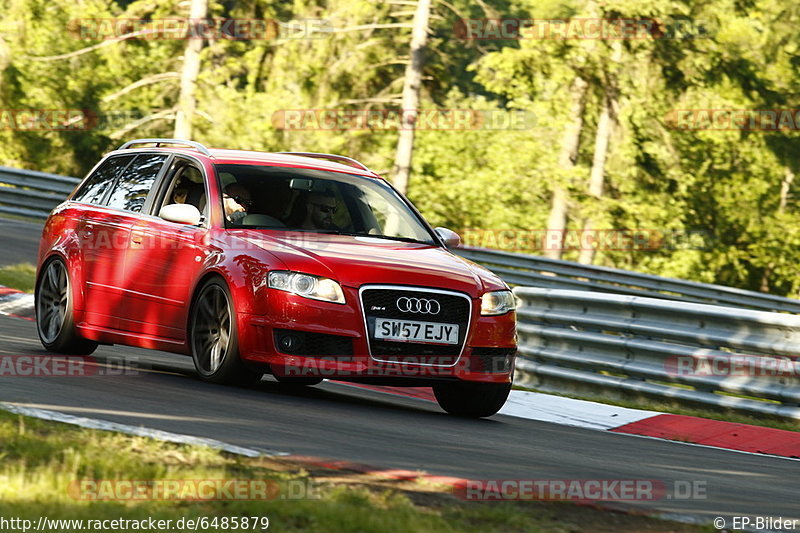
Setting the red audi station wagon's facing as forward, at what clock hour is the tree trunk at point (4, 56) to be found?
The tree trunk is roughly at 7 o'clock from the red audi station wagon.

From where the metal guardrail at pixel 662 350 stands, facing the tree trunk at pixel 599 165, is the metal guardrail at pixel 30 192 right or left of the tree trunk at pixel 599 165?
left

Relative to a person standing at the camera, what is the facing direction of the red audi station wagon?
facing the viewer and to the right of the viewer

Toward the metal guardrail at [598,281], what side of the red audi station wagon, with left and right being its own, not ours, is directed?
left

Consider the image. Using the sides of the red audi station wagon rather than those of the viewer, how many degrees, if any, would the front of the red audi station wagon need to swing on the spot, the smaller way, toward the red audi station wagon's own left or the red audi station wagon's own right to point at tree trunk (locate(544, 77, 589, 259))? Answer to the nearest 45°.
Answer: approximately 135° to the red audi station wagon's own left

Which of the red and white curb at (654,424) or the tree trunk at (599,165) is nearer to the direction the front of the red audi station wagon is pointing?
the red and white curb

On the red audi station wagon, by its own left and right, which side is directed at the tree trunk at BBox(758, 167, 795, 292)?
left

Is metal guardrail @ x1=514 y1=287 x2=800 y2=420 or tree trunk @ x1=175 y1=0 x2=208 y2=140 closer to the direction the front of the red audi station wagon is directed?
the metal guardrail

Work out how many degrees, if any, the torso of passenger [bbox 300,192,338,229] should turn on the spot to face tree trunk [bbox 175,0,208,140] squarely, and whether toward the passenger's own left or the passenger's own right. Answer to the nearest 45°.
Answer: approximately 135° to the passenger's own left

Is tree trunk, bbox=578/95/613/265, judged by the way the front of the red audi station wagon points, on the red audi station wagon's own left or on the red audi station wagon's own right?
on the red audi station wagon's own left

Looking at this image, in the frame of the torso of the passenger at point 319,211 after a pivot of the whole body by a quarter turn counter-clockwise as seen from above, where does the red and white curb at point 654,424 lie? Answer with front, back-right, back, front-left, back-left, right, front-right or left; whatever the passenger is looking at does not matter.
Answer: front-right

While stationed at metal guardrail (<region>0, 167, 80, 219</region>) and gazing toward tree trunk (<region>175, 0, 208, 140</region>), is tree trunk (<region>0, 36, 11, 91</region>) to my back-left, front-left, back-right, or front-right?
front-left

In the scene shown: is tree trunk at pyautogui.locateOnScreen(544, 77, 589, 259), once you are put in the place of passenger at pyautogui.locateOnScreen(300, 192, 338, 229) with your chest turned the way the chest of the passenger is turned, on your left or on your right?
on your left
